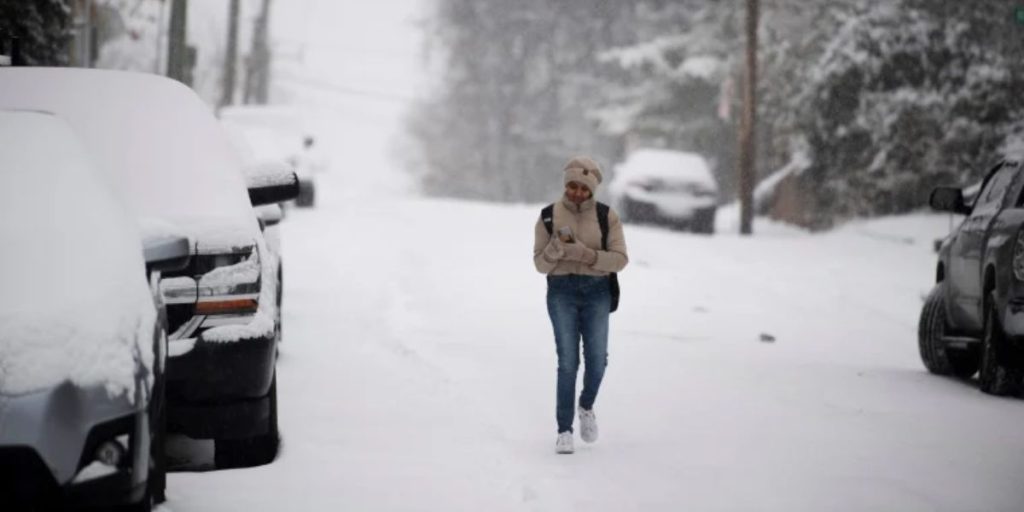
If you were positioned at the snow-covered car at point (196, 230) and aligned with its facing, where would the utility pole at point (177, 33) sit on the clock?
The utility pole is roughly at 6 o'clock from the snow-covered car.

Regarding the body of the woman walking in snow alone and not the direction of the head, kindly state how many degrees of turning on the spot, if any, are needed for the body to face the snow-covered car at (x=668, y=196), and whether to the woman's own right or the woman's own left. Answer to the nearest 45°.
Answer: approximately 180°

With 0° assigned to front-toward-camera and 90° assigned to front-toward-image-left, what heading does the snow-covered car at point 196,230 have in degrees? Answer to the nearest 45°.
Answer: approximately 0°

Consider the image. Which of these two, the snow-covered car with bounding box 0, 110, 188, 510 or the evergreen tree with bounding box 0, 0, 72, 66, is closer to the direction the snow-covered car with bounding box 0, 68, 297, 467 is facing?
the snow-covered car

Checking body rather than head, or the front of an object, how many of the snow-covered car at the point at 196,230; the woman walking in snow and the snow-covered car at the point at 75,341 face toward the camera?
3

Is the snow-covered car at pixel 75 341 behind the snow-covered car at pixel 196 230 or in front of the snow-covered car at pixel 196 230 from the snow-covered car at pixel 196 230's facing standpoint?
in front

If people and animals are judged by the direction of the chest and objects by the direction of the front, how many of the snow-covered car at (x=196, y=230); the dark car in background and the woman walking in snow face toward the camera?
2
